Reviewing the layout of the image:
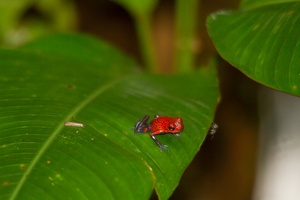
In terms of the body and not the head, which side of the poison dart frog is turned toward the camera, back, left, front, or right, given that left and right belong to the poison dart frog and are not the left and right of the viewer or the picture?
right

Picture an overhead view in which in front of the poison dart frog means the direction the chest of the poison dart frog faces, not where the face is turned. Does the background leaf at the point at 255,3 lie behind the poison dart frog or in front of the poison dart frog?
in front

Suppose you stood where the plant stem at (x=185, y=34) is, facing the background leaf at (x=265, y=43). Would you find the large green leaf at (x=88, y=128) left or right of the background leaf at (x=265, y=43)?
right
